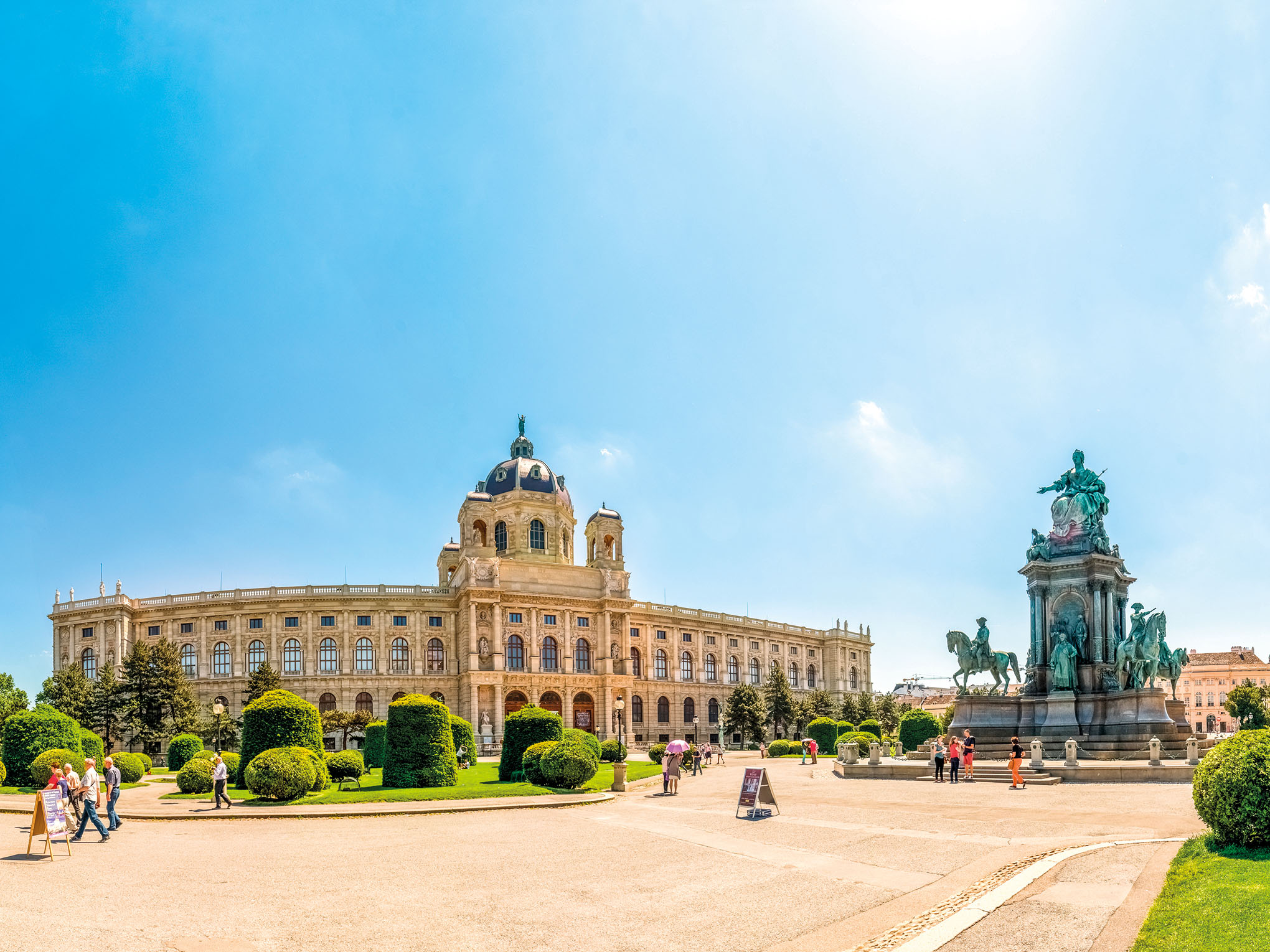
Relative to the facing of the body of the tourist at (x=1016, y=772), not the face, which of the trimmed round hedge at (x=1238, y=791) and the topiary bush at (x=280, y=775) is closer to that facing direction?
the topiary bush

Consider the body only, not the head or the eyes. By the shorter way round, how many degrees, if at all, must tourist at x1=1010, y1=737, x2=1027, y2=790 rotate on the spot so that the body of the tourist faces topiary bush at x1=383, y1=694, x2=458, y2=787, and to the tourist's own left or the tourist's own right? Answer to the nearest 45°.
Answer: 0° — they already face it

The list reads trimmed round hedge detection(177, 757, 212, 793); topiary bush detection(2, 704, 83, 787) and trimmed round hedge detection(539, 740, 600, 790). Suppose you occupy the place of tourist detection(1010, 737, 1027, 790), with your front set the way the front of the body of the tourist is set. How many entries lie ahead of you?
3

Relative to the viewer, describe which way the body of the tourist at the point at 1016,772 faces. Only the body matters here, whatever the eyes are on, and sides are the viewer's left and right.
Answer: facing to the left of the viewer
